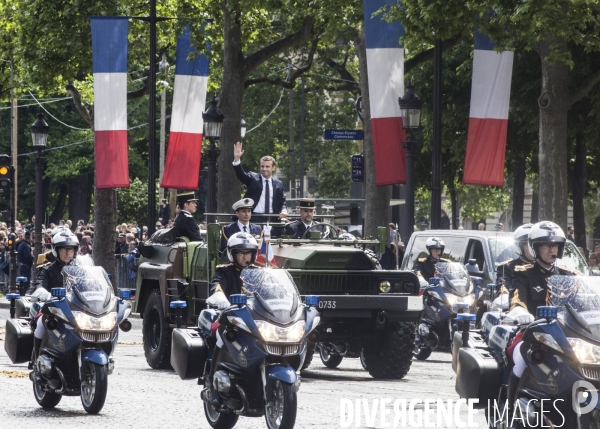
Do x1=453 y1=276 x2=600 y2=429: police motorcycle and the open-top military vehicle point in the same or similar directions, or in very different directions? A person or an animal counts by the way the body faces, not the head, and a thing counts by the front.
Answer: same or similar directions

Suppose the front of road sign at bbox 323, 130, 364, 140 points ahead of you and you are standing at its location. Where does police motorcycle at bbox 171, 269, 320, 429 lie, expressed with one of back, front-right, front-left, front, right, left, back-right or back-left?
front

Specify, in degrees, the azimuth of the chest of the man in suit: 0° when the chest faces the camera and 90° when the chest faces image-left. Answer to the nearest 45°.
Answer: approximately 0°

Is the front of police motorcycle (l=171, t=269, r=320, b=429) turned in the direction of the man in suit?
no

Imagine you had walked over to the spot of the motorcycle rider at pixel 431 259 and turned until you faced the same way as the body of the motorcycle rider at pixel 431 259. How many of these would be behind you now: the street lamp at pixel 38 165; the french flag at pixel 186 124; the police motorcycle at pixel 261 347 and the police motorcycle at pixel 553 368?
2

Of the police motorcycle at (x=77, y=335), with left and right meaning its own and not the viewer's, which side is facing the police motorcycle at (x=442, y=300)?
left

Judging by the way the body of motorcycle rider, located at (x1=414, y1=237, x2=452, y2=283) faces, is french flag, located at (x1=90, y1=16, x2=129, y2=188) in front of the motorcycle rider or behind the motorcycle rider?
behind

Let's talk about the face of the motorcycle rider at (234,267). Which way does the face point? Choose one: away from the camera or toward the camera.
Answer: toward the camera

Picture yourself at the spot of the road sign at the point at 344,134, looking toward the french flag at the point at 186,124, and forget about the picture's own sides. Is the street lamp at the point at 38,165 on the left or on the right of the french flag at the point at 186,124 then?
right

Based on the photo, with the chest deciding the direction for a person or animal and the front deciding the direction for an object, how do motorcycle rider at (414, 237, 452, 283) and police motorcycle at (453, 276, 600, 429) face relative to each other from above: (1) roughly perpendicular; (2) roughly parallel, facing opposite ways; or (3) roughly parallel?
roughly parallel

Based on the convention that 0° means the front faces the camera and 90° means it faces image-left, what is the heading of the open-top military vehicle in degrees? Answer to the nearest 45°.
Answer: approximately 315°

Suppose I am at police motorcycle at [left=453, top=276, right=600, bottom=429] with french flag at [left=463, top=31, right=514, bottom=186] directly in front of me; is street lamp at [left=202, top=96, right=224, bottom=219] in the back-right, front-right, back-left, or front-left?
front-left

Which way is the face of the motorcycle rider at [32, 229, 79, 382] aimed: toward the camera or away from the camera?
toward the camera

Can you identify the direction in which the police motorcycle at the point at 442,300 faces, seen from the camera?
facing the viewer and to the right of the viewer

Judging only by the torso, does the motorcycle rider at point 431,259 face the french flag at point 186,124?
no

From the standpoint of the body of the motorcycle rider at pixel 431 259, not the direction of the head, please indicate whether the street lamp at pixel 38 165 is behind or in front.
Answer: behind

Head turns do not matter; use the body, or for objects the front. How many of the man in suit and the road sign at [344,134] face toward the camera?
2

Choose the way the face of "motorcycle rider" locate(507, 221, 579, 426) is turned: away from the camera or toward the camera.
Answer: toward the camera

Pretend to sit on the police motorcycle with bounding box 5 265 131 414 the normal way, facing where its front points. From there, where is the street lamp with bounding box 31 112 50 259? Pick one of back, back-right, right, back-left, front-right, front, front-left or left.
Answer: back-left
